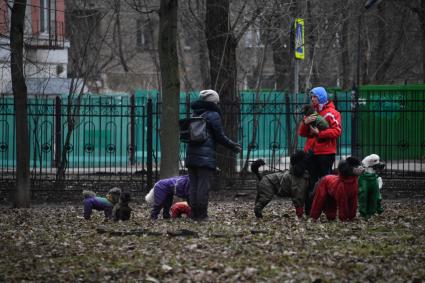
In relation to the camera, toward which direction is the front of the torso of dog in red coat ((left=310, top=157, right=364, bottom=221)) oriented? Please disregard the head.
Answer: to the viewer's right
